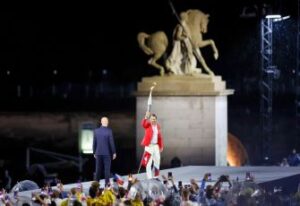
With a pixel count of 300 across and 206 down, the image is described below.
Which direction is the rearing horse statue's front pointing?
to the viewer's right

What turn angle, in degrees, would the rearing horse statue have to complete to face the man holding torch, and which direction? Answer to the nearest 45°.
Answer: approximately 90° to its right

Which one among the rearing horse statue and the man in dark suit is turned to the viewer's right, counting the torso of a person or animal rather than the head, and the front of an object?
the rearing horse statue

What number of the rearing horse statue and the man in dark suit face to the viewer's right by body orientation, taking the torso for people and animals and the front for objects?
1

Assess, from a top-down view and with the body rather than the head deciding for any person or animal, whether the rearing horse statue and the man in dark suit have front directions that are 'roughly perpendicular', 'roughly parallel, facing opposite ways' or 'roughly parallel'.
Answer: roughly perpendicular

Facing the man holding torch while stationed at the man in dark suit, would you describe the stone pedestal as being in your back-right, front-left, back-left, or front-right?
front-left
